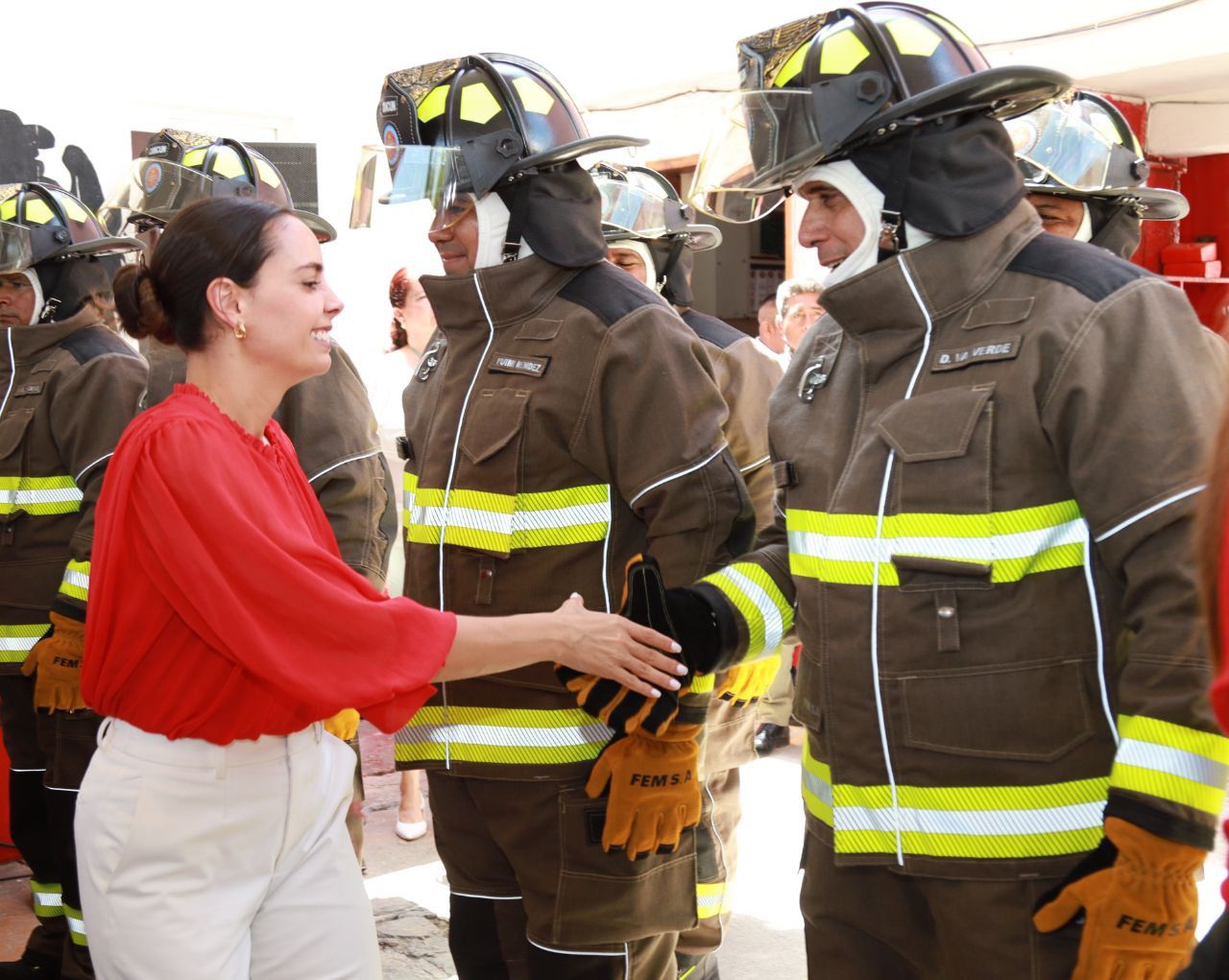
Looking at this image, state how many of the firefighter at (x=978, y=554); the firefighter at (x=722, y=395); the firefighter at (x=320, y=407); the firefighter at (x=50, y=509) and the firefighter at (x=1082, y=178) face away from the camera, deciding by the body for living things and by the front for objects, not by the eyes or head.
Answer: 0

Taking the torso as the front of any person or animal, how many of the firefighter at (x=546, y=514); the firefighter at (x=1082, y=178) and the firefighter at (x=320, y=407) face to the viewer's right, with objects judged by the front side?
0

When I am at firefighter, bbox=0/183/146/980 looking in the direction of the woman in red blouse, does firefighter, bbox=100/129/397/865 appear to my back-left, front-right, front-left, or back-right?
front-left

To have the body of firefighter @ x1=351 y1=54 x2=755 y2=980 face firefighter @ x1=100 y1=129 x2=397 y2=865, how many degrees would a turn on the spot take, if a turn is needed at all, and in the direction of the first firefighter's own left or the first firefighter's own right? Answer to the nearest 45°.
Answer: approximately 90° to the first firefighter's own right

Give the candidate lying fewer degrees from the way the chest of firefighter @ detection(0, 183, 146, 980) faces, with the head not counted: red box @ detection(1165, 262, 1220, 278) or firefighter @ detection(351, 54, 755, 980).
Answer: the firefighter

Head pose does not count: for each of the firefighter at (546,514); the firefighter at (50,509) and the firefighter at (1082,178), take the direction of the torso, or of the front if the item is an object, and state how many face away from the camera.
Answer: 0

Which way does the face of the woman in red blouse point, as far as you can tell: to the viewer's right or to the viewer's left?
to the viewer's right

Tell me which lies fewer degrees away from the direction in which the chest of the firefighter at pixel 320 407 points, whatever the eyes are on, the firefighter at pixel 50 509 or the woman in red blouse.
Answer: the woman in red blouse

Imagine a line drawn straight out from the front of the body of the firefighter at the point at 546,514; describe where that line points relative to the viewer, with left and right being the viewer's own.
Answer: facing the viewer and to the left of the viewer

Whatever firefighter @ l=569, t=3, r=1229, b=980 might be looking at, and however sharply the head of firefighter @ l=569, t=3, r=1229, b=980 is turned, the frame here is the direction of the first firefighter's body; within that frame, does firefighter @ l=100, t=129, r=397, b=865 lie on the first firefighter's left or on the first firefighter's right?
on the first firefighter's right

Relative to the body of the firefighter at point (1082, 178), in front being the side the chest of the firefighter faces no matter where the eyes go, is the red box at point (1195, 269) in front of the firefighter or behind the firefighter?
behind

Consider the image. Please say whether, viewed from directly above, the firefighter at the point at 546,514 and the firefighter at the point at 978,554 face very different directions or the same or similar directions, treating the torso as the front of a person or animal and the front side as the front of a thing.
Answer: same or similar directions

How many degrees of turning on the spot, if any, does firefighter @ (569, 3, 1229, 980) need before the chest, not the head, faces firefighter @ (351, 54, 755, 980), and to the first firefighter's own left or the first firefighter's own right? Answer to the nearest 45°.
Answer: approximately 90° to the first firefighter's own right

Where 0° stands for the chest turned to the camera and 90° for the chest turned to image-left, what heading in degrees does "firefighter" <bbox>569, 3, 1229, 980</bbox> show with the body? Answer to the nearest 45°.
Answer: approximately 45°

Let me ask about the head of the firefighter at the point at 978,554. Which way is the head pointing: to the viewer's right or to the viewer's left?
to the viewer's left
